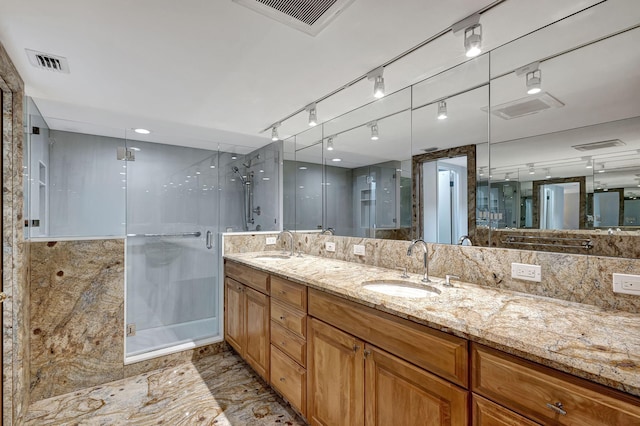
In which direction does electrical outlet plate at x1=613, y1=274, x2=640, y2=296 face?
toward the camera

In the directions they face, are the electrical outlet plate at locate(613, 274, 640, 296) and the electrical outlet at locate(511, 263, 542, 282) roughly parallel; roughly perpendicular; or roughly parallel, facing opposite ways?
roughly parallel

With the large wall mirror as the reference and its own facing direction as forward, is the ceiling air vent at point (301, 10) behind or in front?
in front

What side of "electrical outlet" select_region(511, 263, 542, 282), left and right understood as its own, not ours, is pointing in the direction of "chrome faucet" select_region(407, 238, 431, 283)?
right

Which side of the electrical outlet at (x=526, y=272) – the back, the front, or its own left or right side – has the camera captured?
front

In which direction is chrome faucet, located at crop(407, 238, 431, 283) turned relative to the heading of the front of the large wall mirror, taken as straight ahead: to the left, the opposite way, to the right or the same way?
the same way

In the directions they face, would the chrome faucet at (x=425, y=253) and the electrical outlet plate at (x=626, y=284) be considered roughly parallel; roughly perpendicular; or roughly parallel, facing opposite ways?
roughly parallel

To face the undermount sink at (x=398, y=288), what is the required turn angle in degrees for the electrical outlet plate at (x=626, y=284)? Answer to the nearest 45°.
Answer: approximately 90° to its right

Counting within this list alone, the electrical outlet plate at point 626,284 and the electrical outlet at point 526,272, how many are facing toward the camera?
2
